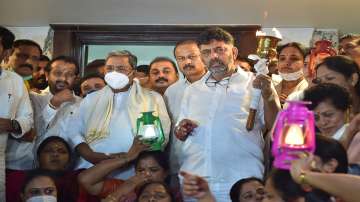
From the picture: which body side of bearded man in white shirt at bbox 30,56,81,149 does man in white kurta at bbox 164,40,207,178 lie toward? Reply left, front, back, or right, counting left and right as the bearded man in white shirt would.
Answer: left

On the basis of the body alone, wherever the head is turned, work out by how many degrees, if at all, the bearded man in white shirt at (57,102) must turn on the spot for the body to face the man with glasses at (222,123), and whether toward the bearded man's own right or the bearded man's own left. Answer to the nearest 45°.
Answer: approximately 45° to the bearded man's own left

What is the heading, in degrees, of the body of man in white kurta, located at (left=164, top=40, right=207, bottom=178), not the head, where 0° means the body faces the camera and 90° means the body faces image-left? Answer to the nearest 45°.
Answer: approximately 0°

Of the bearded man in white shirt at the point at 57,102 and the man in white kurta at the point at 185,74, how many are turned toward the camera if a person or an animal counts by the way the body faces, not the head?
2

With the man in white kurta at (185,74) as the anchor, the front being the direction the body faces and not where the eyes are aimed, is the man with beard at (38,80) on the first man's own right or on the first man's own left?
on the first man's own right

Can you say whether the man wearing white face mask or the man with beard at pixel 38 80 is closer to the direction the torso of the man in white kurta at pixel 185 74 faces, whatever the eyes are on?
the man wearing white face mask

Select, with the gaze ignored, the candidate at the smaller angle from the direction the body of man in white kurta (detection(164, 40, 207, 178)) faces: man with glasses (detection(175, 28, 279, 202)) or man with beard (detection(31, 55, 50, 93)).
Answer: the man with glasses

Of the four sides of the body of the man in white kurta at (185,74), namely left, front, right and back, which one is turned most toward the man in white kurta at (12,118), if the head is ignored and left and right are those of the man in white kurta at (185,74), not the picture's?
right

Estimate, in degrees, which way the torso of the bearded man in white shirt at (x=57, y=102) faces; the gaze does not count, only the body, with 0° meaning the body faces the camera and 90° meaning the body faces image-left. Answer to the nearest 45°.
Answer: approximately 0°
